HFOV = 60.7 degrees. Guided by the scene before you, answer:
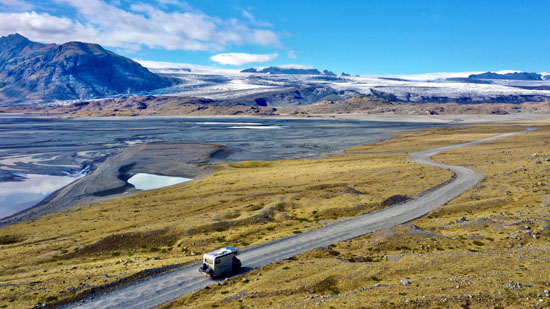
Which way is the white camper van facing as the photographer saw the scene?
facing away from the viewer and to the right of the viewer
